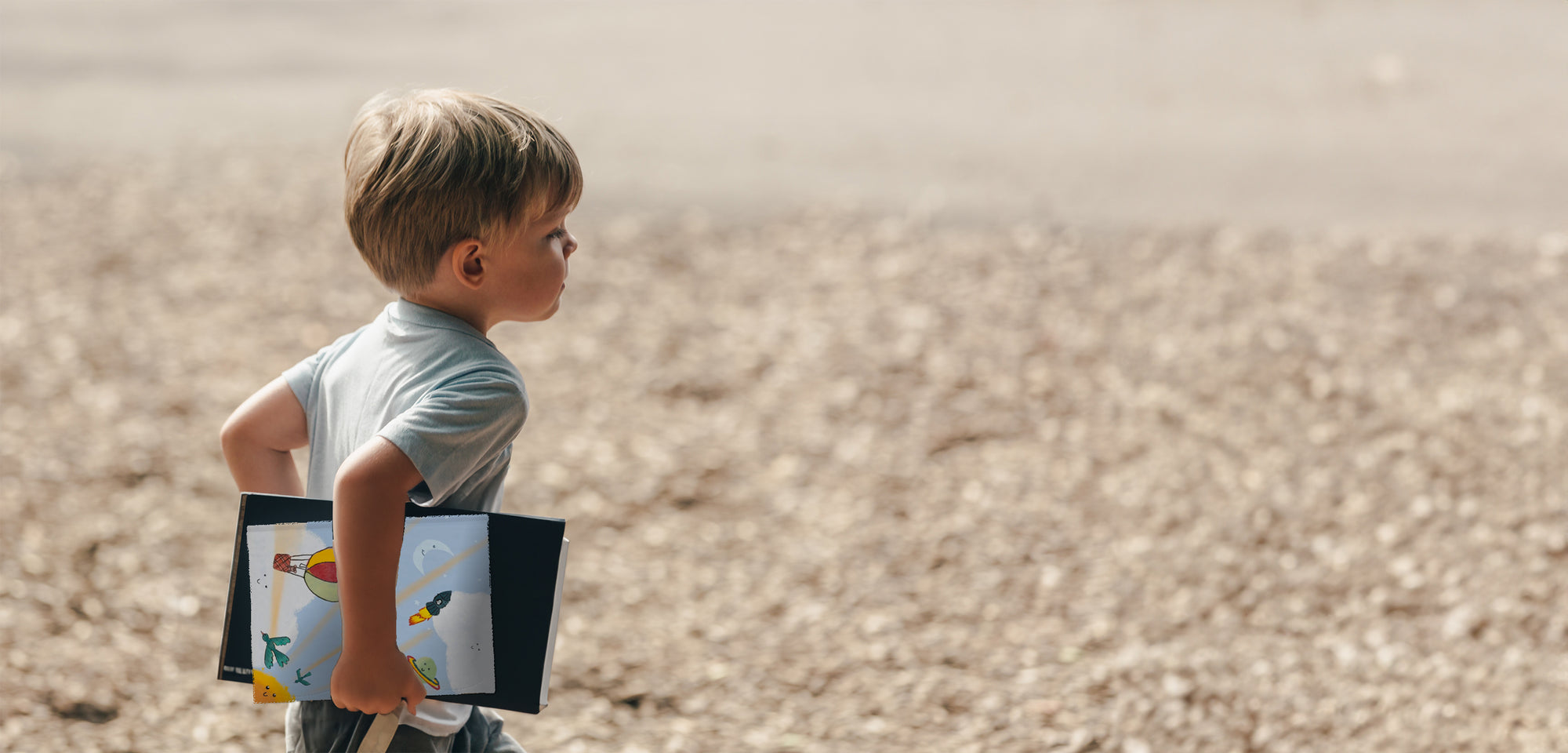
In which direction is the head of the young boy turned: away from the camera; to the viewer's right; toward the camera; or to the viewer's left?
to the viewer's right

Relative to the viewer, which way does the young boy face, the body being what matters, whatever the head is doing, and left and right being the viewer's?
facing away from the viewer and to the right of the viewer
